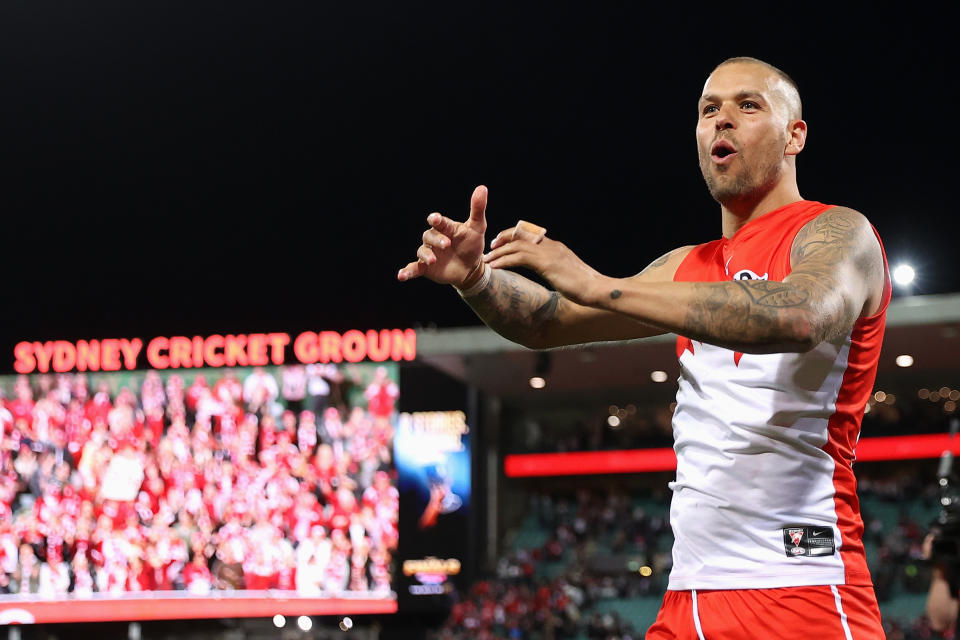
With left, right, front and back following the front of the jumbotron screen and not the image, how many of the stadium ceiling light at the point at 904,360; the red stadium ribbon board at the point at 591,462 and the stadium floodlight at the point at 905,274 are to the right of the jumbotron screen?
0

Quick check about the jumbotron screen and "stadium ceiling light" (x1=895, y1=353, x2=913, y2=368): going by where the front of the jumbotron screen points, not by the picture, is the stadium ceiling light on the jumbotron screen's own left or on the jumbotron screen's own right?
on the jumbotron screen's own left

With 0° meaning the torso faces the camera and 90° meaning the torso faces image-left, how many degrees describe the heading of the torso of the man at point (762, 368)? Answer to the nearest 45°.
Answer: approximately 45°

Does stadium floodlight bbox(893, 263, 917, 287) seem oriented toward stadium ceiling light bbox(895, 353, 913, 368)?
no

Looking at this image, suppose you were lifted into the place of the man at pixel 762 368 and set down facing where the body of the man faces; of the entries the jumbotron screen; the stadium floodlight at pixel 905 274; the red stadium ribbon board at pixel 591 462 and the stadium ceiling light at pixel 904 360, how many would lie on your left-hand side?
0

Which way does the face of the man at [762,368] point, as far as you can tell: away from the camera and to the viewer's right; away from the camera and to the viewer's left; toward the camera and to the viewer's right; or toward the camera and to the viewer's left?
toward the camera and to the viewer's left

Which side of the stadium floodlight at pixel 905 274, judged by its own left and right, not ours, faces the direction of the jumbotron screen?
right

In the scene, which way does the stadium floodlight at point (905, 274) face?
toward the camera

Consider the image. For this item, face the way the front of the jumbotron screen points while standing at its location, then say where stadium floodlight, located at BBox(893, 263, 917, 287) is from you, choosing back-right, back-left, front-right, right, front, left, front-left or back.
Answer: front-left

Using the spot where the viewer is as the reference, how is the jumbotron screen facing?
facing the viewer

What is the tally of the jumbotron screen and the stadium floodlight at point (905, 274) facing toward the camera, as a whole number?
2
